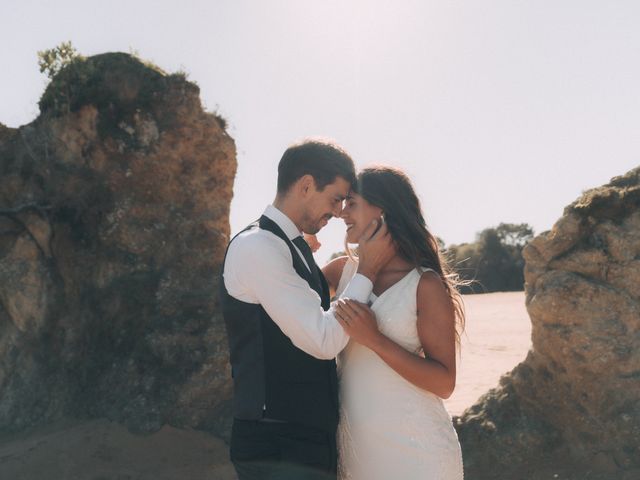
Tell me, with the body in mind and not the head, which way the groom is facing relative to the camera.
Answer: to the viewer's right

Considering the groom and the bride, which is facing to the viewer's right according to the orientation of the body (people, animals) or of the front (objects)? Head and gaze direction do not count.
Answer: the groom

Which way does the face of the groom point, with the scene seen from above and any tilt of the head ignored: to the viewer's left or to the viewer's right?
to the viewer's right

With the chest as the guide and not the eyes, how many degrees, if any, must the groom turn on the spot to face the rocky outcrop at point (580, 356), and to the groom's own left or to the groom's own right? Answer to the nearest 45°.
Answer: approximately 45° to the groom's own left

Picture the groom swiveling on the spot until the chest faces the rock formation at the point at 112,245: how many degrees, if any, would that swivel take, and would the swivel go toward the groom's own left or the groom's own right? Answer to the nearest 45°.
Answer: approximately 135° to the groom's own left

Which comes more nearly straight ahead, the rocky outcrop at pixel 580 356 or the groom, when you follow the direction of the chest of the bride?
the groom

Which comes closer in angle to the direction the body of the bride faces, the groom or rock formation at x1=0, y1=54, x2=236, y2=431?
the groom

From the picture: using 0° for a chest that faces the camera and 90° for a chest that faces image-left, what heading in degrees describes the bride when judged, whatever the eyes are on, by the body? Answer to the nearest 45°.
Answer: approximately 45°

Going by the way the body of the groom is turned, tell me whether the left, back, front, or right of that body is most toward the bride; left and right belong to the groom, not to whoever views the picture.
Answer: front

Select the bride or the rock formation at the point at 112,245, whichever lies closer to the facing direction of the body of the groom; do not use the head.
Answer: the bride

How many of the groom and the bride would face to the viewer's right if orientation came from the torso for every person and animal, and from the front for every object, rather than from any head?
1
